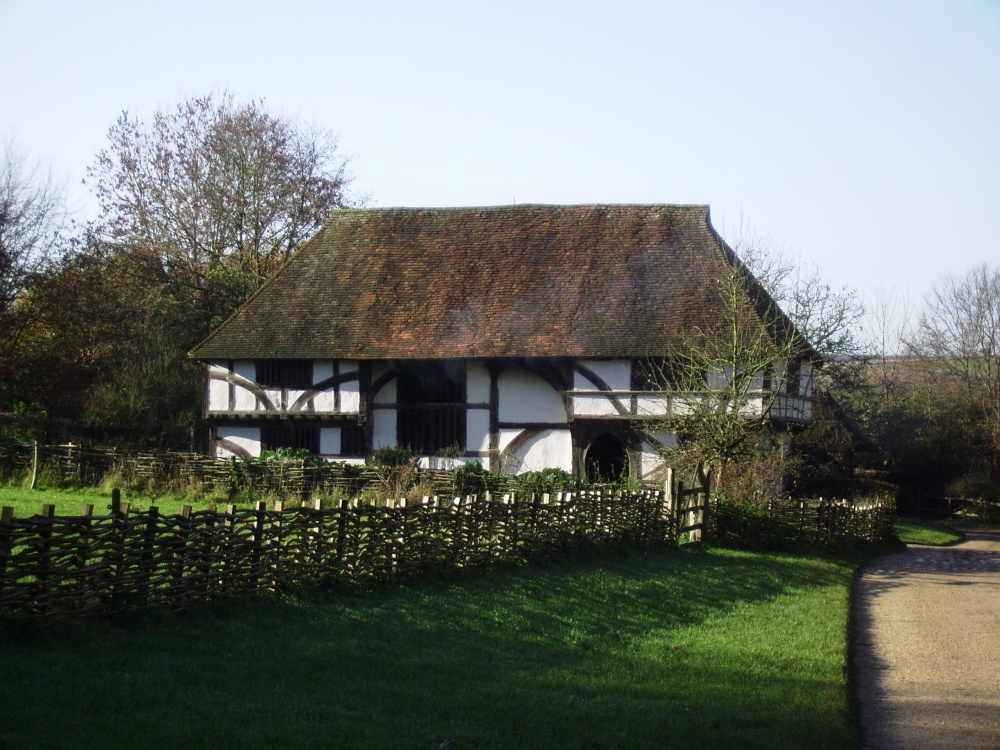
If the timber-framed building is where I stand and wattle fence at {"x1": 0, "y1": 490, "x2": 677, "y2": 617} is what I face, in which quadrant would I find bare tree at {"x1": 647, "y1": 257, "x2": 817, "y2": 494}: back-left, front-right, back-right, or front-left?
front-left

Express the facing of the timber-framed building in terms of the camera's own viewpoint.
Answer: facing the viewer

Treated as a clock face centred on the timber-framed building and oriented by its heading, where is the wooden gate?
The wooden gate is roughly at 11 o'clock from the timber-framed building.

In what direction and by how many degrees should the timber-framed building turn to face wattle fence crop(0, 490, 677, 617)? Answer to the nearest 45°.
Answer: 0° — it already faces it

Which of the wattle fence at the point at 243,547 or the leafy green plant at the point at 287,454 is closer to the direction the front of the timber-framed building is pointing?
the wattle fence

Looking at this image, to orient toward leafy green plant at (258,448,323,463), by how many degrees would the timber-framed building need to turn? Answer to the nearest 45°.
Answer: approximately 90° to its right

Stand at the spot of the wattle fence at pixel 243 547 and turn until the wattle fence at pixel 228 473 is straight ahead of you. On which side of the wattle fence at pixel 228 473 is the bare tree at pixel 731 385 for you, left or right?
right

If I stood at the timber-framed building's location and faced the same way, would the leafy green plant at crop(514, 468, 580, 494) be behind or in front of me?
in front

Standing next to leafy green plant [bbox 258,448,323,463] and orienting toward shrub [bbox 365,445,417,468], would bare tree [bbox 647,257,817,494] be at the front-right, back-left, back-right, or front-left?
front-right

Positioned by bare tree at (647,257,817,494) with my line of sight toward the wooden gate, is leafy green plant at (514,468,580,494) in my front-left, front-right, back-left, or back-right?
front-right
